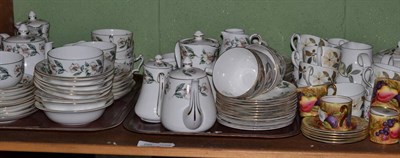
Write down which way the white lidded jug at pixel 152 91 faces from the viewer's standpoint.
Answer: facing away from the viewer and to the left of the viewer
